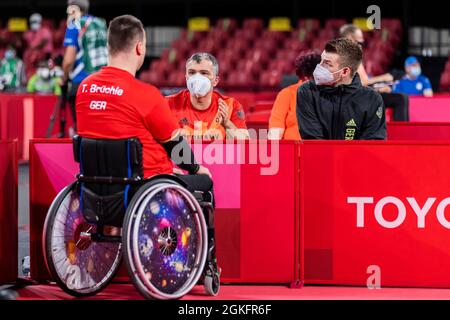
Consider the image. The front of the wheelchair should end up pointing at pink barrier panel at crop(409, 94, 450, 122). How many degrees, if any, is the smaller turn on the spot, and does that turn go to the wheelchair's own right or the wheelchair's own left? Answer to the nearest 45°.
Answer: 0° — it already faces it

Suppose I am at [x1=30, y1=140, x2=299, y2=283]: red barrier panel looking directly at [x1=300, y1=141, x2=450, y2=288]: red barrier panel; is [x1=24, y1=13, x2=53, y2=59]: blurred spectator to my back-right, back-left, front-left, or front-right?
back-left

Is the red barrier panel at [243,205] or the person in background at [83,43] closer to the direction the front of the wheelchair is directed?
the red barrier panel

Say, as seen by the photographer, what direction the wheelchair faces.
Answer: facing away from the viewer and to the right of the viewer

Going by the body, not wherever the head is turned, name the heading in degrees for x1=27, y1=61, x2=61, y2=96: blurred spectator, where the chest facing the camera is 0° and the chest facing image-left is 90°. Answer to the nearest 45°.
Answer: approximately 0°

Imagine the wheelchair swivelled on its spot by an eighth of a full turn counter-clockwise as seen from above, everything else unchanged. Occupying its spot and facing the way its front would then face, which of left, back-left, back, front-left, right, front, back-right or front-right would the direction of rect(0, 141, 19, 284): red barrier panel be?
front-left

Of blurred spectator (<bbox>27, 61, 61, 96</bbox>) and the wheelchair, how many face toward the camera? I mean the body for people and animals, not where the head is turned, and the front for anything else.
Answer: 1

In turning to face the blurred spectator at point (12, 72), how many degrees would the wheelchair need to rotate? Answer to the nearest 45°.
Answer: approximately 45° to its left
